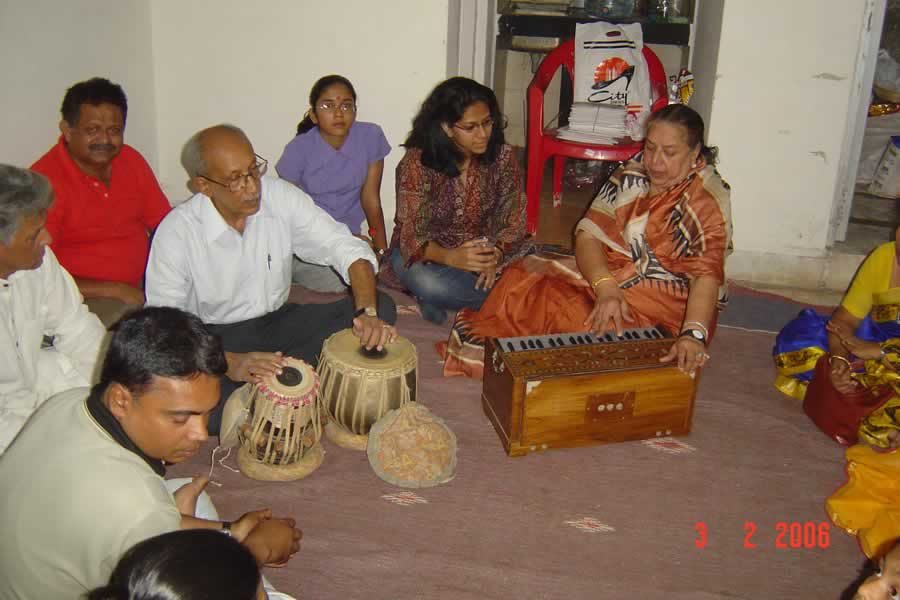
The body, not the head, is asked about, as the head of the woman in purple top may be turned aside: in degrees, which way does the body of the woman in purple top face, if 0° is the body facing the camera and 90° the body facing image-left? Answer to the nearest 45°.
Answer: approximately 0°

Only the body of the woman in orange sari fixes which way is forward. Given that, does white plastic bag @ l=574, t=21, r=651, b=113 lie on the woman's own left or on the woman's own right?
on the woman's own right

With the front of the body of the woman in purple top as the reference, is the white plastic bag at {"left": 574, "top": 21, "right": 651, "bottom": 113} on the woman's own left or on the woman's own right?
on the woman's own left

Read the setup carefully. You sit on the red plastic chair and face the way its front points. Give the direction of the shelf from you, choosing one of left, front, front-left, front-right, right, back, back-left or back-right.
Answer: back

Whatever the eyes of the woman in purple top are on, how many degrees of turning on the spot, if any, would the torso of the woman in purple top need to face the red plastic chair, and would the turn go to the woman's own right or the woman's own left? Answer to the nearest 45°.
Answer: approximately 135° to the woman's own left

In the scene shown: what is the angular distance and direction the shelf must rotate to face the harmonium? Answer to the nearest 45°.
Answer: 0° — it already faces it

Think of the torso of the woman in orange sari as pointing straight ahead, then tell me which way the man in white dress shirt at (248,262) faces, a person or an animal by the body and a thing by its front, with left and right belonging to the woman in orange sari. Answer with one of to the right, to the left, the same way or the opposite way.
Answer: to the left
